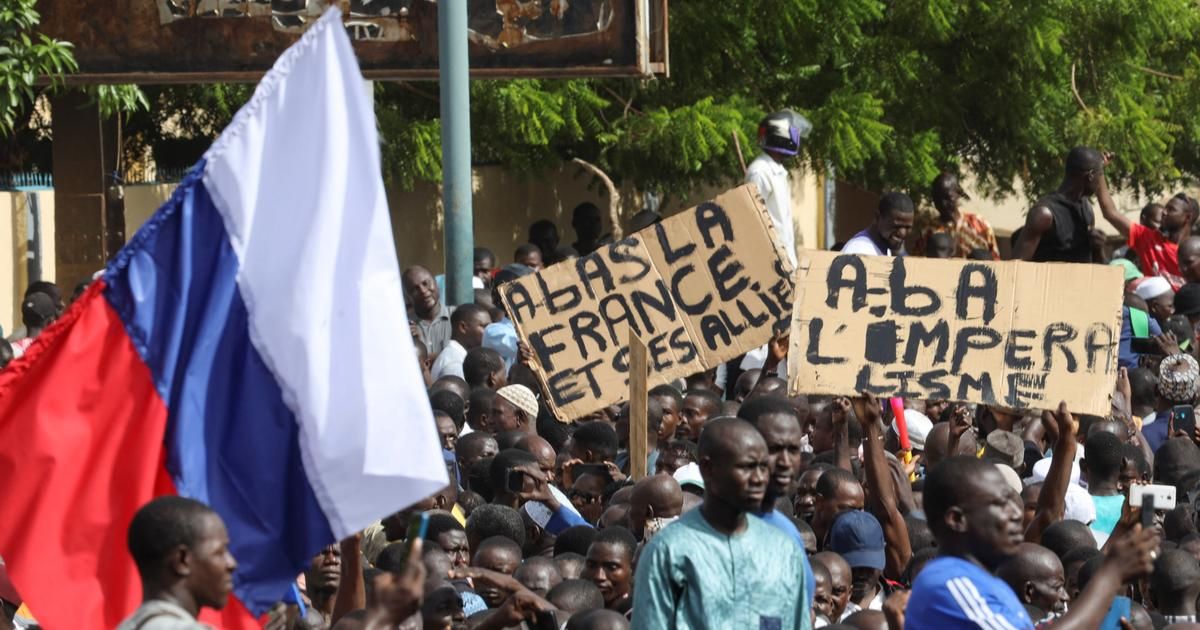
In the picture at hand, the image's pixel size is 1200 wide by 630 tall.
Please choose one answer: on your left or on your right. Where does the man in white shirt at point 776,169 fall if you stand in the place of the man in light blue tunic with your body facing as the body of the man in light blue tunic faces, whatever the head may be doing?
on your left

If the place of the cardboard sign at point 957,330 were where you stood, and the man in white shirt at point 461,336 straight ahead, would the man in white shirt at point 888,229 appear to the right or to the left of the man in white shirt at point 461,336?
right

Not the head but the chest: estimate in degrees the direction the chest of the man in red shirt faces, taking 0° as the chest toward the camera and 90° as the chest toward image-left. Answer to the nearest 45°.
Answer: approximately 45°

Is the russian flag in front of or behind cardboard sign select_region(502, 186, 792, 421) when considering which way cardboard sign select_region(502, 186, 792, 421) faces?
in front

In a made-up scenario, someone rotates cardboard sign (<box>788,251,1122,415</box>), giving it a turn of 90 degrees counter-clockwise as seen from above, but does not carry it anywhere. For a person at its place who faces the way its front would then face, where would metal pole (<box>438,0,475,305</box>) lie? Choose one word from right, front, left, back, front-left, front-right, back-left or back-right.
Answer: back-left

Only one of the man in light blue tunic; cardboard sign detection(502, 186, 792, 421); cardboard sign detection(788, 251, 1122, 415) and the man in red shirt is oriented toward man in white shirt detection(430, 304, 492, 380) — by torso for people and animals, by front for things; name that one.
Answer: the man in red shirt

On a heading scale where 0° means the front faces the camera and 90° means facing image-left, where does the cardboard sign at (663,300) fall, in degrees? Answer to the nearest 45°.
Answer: approximately 0°
